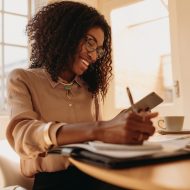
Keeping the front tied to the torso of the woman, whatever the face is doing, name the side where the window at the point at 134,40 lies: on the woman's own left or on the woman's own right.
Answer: on the woman's own left

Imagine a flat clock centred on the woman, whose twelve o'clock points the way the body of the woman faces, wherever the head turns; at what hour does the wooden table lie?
The wooden table is roughly at 1 o'clock from the woman.

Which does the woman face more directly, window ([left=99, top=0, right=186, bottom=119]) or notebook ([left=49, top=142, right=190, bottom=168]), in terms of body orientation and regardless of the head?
the notebook

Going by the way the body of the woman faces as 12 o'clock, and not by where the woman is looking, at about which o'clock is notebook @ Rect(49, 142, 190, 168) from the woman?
The notebook is roughly at 1 o'clock from the woman.

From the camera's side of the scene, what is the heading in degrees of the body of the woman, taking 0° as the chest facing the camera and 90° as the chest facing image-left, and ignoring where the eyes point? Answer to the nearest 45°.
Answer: approximately 315°

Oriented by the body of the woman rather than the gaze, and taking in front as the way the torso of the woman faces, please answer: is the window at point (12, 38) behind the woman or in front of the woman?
behind

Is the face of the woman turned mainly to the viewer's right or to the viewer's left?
to the viewer's right

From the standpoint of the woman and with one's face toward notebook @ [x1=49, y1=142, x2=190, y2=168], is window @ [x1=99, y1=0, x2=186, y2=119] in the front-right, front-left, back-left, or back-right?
back-left

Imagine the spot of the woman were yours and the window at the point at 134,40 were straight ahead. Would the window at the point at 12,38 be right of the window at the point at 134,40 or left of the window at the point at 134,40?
left
